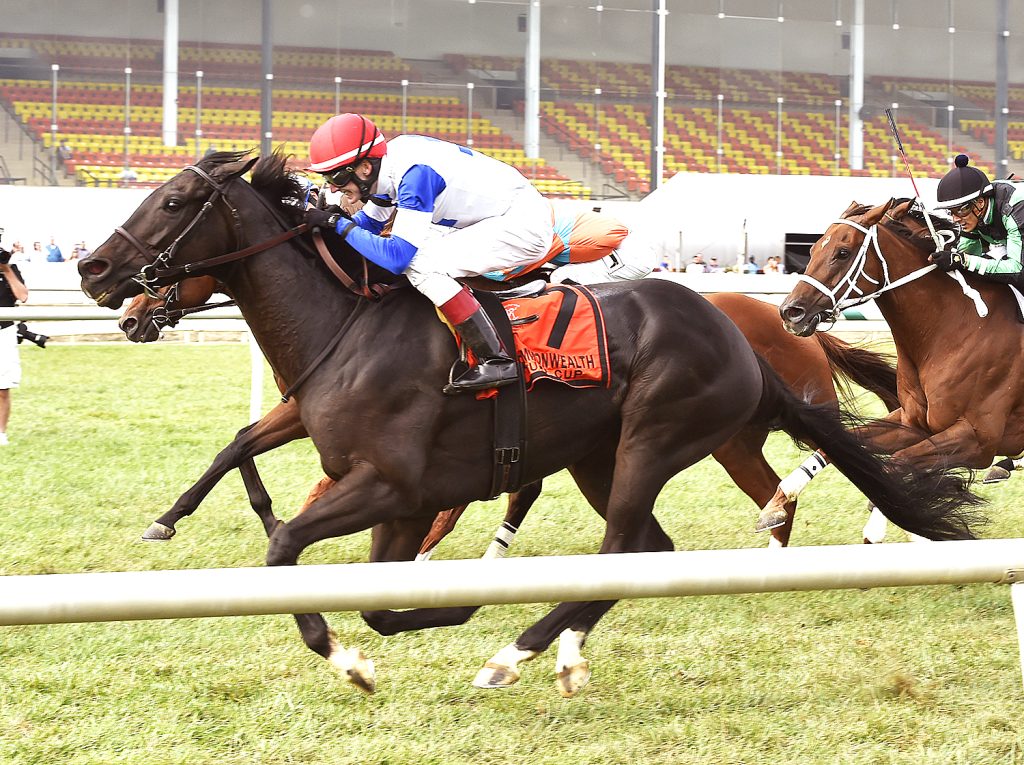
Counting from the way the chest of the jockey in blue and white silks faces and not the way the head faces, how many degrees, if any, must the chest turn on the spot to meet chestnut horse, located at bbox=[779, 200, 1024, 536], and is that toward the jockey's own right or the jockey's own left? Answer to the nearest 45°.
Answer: approximately 135° to the jockey's own right

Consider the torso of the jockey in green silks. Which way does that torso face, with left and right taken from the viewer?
facing the viewer and to the left of the viewer

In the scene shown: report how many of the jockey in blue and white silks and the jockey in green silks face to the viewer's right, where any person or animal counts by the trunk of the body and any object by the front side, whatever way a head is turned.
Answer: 0

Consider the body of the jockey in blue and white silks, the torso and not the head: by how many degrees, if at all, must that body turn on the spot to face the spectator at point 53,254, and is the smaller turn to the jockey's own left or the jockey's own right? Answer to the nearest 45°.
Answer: approximately 90° to the jockey's own right

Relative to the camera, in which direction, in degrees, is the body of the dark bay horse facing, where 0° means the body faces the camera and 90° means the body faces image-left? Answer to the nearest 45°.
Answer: approximately 90°

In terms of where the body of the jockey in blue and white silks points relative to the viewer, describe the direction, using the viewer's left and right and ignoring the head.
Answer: facing to the left of the viewer

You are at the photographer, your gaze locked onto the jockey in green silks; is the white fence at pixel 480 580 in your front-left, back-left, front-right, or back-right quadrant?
front-right

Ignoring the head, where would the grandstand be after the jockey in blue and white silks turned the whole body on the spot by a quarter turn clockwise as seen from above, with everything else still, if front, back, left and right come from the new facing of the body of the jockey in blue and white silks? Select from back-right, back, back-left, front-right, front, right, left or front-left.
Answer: front

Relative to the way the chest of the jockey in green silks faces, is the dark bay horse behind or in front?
in front
